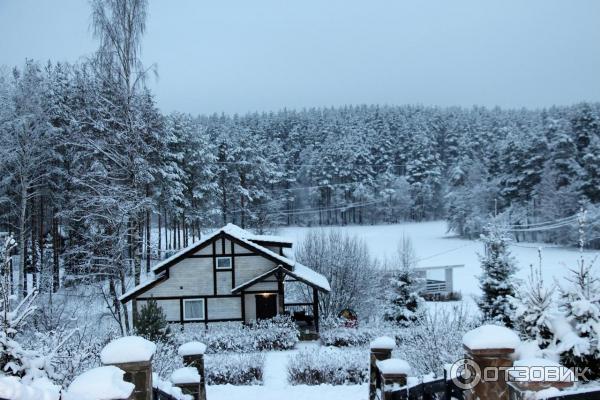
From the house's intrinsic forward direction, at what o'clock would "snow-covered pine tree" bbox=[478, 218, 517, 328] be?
The snow-covered pine tree is roughly at 10 o'clock from the house.

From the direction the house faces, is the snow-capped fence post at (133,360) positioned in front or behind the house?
in front

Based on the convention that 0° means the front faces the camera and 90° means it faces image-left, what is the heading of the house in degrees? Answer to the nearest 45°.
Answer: approximately 0°

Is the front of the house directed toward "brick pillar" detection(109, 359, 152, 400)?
yes

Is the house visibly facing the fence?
yes

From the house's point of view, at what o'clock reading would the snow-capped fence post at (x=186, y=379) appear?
The snow-capped fence post is roughly at 12 o'clock from the house.

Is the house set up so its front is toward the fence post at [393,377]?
yes

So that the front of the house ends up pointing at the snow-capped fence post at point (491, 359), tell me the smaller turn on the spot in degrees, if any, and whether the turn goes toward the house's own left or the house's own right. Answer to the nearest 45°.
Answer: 0° — it already faces it

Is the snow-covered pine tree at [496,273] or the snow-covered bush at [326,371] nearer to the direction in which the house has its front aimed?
the snow-covered bush

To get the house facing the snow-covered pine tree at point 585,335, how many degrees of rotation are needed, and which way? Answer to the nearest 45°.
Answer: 0° — it already faces it

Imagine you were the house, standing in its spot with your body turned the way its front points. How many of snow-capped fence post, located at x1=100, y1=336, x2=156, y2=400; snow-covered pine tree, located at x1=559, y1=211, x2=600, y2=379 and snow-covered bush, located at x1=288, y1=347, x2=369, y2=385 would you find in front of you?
3

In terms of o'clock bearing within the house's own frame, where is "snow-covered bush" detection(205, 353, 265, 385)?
The snow-covered bush is roughly at 12 o'clock from the house.
